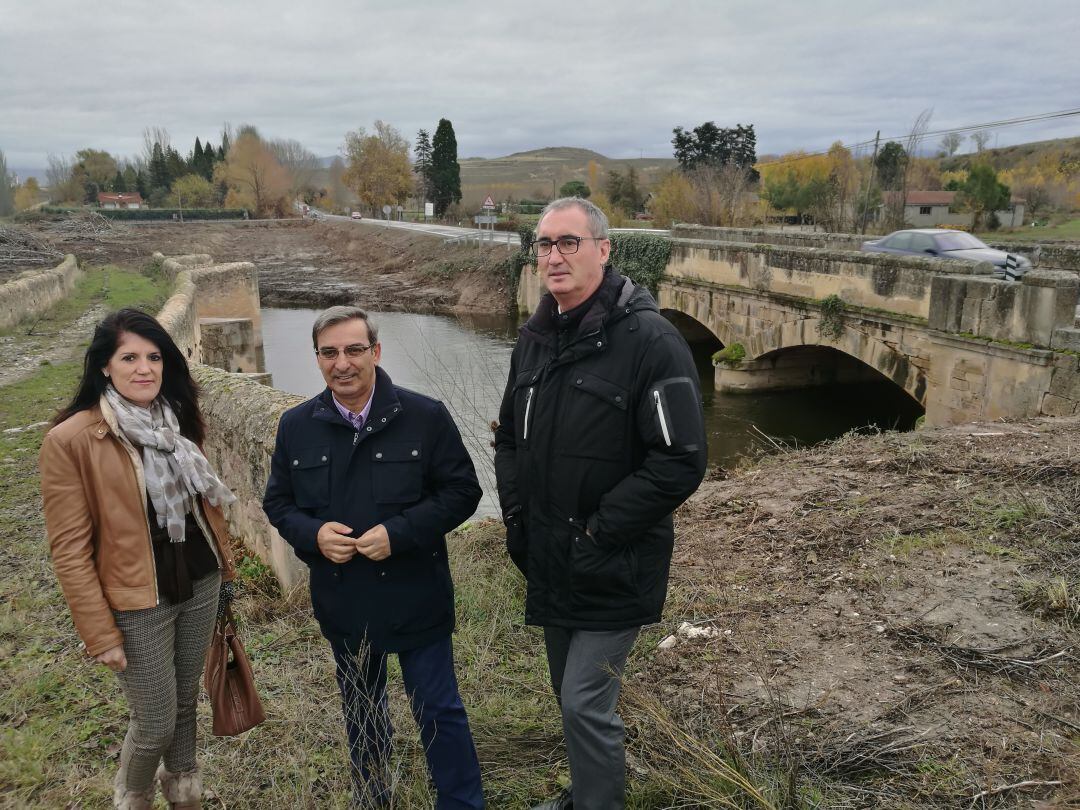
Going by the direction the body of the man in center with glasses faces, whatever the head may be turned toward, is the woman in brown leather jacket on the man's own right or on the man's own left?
on the man's own right

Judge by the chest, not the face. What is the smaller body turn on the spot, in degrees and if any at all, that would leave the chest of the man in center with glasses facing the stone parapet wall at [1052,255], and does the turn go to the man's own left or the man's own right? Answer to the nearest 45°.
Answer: approximately 135° to the man's own left

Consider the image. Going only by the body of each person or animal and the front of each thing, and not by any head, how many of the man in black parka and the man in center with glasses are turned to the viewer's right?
0

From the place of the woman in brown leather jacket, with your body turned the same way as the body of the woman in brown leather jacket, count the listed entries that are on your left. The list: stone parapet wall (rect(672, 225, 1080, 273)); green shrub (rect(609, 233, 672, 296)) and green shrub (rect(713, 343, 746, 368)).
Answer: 3

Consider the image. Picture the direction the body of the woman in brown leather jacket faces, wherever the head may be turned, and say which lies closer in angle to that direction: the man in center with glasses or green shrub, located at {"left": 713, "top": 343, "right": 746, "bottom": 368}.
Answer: the man in center with glasses

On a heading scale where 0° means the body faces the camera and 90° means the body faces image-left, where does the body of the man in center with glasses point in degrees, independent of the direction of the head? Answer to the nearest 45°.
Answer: approximately 0°

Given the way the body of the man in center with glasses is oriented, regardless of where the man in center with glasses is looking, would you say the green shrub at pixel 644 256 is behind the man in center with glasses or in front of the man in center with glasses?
behind

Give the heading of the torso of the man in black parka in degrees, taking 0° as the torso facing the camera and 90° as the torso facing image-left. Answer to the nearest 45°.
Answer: approximately 45°

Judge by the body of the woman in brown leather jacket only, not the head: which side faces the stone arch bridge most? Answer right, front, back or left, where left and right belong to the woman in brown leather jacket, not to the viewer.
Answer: left

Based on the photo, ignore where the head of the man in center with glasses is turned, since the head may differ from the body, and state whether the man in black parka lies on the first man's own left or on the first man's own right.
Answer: on the first man's own left

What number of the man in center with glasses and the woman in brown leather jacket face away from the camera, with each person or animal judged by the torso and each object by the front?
0

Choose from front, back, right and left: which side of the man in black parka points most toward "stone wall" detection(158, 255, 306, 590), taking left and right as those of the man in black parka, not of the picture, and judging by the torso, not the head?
right

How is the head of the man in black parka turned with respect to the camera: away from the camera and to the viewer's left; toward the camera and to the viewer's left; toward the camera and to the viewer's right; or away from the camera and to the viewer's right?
toward the camera and to the viewer's left

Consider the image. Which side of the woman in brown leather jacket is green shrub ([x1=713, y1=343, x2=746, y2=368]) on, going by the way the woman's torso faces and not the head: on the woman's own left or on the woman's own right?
on the woman's own left

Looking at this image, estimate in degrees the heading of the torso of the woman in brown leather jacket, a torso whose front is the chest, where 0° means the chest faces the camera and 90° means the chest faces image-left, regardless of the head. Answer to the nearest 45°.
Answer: approximately 315°
